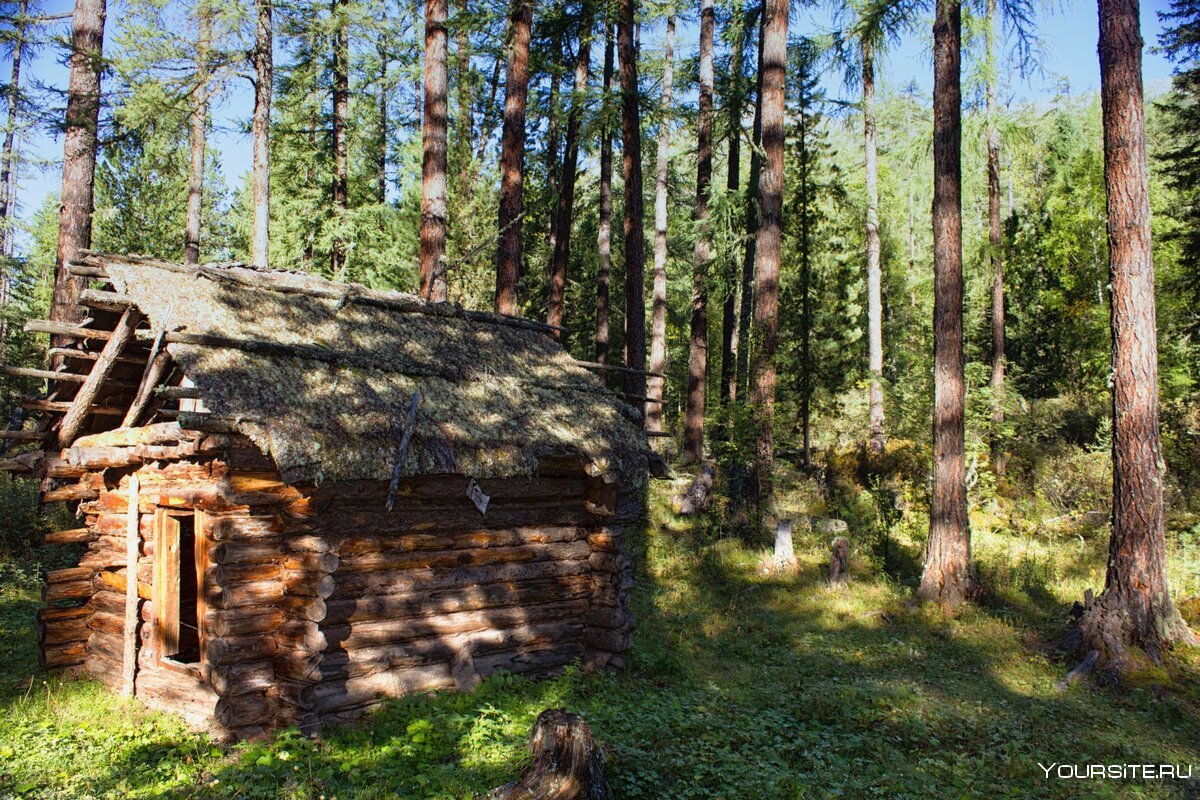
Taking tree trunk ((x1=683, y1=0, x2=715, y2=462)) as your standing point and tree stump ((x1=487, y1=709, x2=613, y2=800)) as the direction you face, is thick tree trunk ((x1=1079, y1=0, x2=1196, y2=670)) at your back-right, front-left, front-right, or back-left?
front-left

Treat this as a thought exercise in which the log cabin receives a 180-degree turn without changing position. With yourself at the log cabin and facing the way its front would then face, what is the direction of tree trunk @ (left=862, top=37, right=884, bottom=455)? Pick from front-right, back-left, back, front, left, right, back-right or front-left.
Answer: front

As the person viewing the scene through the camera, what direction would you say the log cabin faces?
facing the viewer and to the left of the viewer

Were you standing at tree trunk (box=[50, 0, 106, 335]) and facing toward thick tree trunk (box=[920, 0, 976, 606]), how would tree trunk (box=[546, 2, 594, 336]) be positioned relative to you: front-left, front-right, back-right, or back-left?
front-left

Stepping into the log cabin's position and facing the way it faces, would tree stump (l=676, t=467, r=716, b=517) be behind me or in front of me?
behind

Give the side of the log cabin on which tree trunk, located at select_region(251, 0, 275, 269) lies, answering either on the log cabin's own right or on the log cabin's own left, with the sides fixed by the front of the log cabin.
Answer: on the log cabin's own right

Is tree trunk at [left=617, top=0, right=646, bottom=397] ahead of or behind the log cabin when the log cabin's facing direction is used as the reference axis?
behind

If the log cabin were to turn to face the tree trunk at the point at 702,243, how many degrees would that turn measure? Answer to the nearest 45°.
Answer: approximately 180°

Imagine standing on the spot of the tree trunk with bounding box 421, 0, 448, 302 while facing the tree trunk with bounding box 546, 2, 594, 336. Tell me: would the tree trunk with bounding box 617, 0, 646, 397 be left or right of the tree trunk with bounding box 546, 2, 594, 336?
right

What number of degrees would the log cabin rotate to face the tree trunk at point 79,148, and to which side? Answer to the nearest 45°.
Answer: approximately 90° to its right

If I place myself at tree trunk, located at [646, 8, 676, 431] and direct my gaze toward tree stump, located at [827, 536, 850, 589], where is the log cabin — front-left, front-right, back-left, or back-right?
front-right
